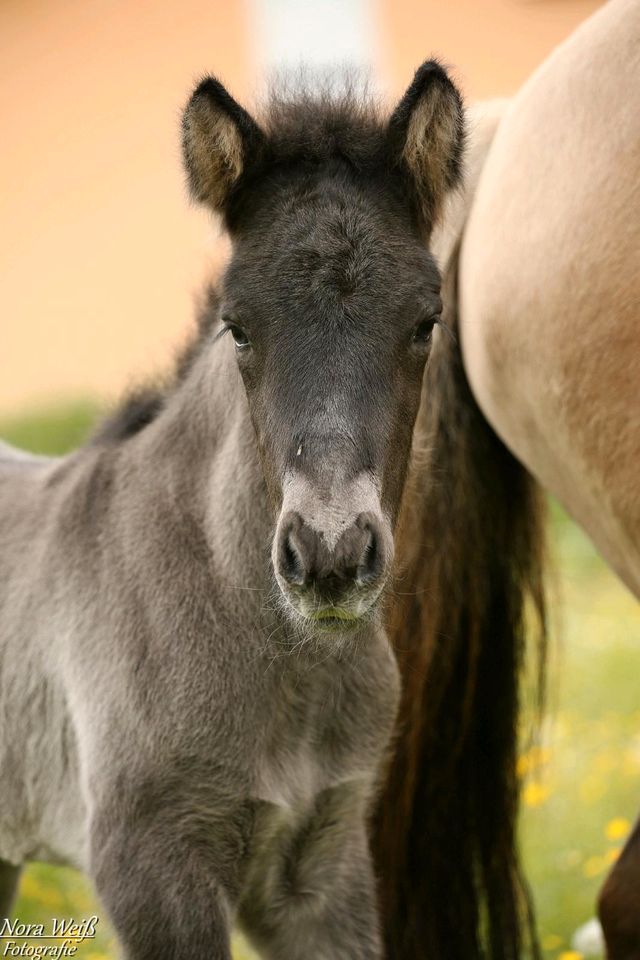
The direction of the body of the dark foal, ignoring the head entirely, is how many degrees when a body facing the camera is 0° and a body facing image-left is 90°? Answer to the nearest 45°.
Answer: approximately 315°

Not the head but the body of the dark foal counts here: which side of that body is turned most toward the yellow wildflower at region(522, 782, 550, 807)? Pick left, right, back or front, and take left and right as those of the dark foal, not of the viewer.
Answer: left

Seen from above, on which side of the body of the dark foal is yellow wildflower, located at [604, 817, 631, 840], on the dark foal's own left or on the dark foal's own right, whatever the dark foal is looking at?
on the dark foal's own left
